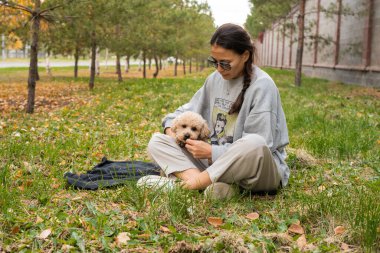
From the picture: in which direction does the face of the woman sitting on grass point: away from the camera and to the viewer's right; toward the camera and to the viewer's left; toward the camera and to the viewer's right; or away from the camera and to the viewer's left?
toward the camera and to the viewer's left

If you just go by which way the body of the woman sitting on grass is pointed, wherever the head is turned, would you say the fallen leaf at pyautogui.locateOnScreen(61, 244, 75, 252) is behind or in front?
in front

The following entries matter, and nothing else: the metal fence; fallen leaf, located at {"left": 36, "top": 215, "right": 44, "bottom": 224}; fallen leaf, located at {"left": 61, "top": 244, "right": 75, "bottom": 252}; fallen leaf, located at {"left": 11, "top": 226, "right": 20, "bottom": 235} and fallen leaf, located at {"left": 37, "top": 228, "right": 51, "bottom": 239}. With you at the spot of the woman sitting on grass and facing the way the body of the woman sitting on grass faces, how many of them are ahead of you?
4

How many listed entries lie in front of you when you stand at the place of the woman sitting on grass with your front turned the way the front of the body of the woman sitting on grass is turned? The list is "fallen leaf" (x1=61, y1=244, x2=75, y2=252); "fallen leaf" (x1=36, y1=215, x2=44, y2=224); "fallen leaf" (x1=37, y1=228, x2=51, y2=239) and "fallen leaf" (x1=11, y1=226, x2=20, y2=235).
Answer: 4

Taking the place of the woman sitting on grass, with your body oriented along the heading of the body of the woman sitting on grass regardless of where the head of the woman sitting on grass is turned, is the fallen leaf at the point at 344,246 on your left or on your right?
on your left

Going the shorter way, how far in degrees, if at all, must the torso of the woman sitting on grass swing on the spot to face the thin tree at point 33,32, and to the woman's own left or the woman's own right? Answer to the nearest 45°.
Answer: approximately 90° to the woman's own right

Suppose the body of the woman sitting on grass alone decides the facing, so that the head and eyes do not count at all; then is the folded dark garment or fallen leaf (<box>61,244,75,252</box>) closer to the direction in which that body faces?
the fallen leaf

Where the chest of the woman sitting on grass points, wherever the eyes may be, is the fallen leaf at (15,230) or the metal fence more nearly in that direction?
the fallen leaf

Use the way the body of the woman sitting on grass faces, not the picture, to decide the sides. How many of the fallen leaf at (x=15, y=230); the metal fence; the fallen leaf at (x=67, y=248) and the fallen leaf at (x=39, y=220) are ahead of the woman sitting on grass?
3

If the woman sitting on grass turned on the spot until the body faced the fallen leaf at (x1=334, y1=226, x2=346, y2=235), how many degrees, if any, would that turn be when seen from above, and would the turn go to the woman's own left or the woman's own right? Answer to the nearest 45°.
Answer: approximately 90° to the woman's own left

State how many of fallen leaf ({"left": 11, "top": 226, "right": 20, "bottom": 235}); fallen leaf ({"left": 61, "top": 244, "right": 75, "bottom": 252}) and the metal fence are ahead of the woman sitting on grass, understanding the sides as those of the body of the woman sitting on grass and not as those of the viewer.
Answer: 2

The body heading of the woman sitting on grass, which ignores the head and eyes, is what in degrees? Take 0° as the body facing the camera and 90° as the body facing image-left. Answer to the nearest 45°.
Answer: approximately 45°

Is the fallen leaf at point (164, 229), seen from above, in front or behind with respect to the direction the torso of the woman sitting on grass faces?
in front
